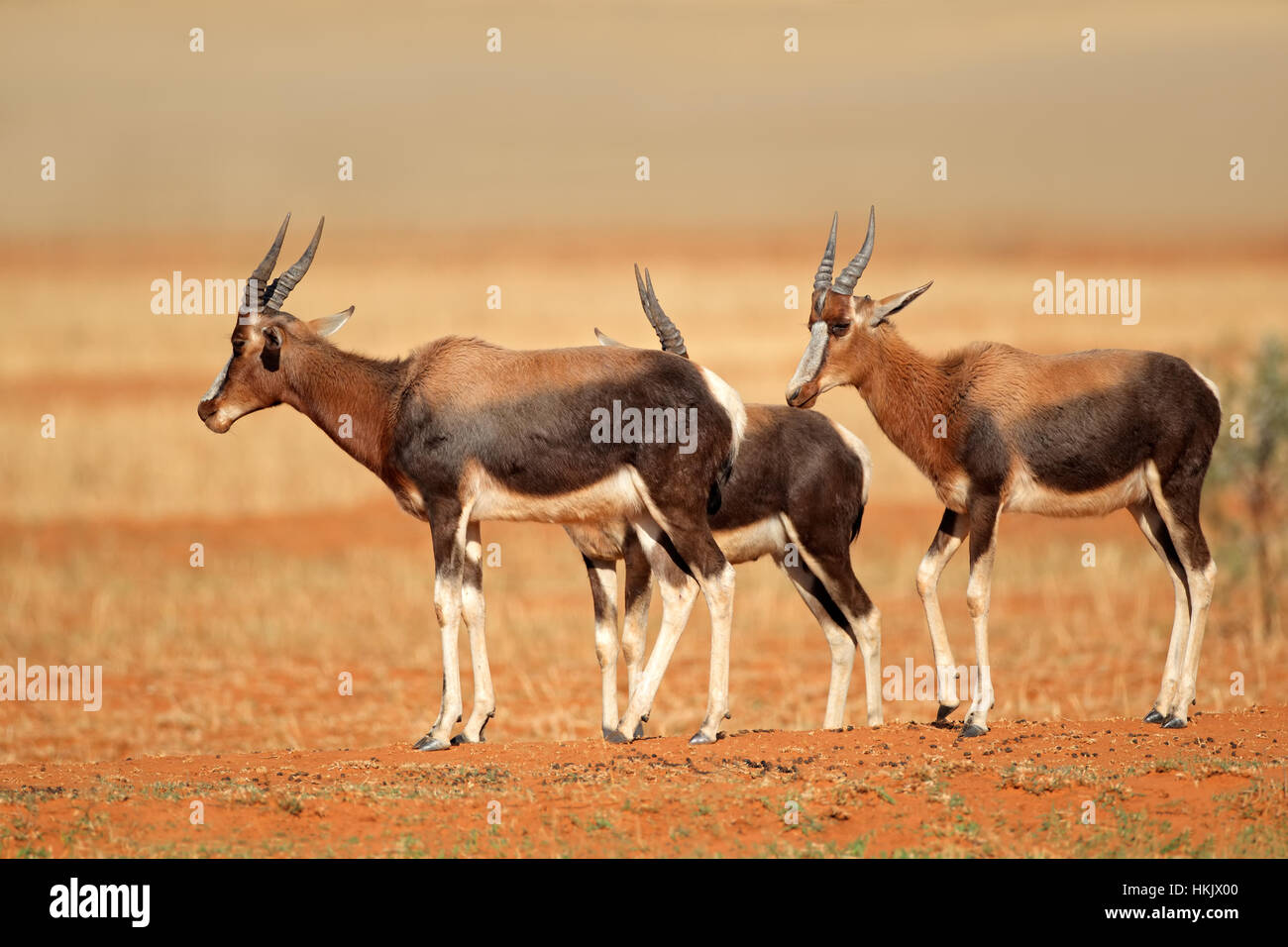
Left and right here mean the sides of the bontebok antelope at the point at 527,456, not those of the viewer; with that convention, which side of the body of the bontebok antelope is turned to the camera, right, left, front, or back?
left

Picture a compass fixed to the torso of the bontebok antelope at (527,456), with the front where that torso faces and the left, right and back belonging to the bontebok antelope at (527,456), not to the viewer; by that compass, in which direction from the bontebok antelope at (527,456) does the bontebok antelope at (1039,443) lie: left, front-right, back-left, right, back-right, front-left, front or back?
back

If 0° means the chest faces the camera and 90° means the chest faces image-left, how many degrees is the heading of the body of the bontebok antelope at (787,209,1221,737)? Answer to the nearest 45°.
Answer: approximately 90°

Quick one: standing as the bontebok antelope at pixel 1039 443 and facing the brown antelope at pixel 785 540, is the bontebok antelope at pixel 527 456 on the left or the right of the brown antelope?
left

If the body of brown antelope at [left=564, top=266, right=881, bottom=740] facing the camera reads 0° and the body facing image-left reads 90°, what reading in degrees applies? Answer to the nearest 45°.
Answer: approximately 90°
